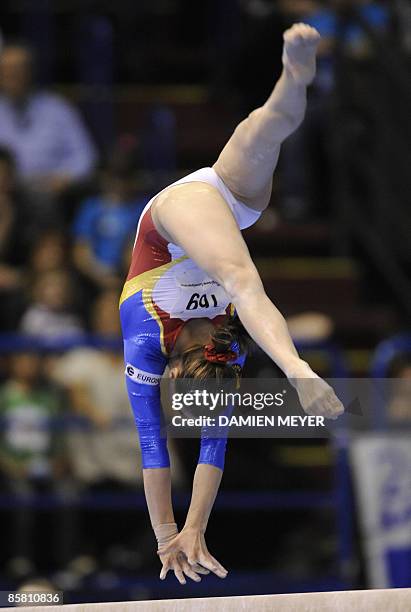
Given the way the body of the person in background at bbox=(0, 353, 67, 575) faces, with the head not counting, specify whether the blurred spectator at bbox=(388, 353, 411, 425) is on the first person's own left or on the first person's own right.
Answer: on the first person's own left

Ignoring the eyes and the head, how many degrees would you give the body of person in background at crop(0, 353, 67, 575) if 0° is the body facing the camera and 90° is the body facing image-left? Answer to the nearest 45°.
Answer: approximately 0°

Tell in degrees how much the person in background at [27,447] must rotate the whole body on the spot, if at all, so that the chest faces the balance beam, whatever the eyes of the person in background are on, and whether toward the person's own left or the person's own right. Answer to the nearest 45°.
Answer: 0° — they already face it
